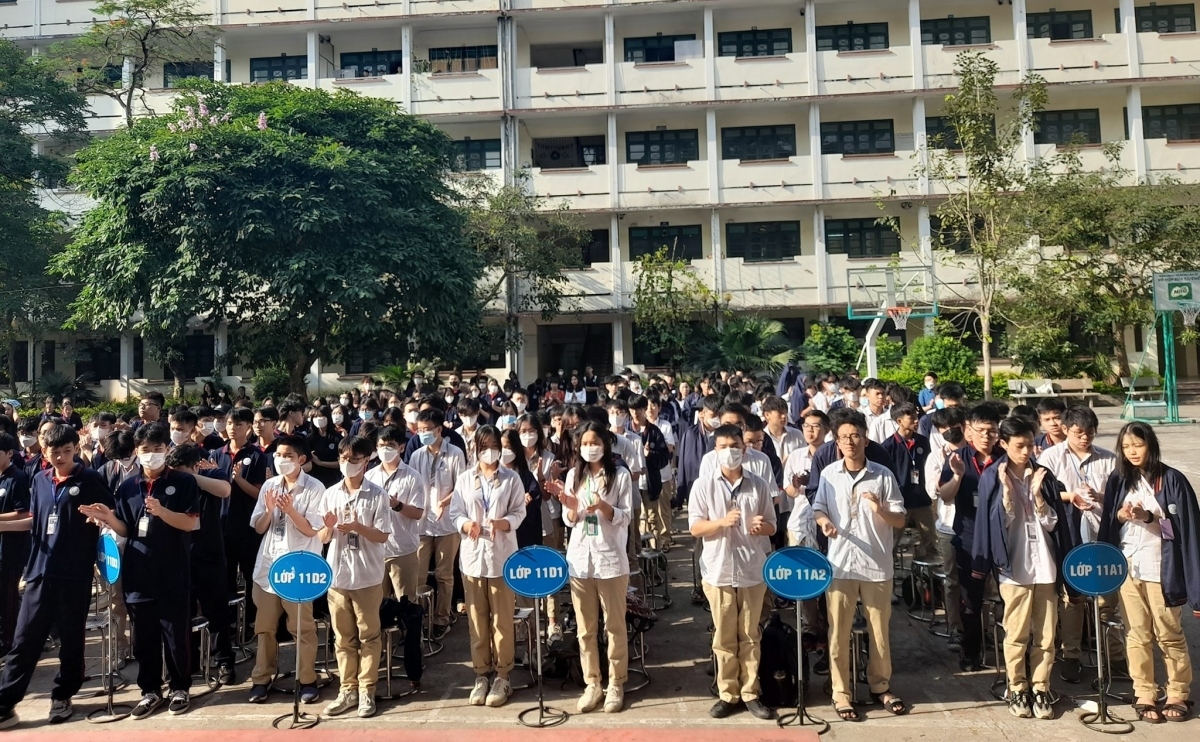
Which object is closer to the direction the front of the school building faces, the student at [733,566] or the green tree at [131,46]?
the student

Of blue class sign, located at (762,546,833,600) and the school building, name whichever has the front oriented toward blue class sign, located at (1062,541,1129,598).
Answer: the school building

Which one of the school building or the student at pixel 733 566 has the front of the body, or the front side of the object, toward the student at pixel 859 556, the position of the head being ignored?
the school building

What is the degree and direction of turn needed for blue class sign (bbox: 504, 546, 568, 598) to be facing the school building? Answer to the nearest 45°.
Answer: approximately 180°

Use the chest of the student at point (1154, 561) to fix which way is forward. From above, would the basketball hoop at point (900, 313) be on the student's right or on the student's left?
on the student's right

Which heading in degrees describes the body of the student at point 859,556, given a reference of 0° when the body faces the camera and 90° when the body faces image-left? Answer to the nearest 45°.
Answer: approximately 0°

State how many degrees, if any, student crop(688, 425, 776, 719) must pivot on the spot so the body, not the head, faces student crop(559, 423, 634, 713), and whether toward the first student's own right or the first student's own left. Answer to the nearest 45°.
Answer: approximately 90° to the first student's own right

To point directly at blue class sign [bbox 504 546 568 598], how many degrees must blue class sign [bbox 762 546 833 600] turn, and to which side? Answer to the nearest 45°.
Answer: approximately 90° to its right

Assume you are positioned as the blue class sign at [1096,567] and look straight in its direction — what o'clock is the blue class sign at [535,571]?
the blue class sign at [535,571] is roughly at 2 o'clock from the blue class sign at [1096,567].

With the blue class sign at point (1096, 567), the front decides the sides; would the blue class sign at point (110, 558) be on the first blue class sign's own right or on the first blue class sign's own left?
on the first blue class sign's own right

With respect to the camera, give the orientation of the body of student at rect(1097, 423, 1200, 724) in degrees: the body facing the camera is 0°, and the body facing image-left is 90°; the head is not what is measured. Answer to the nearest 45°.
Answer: approximately 45°

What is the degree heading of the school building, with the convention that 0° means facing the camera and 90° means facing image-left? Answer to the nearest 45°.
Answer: approximately 0°

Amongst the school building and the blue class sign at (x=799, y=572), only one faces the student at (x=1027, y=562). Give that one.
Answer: the school building
